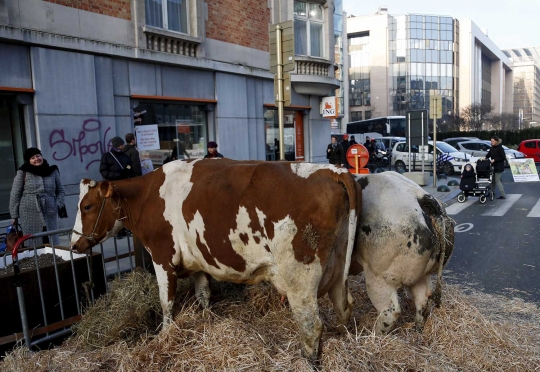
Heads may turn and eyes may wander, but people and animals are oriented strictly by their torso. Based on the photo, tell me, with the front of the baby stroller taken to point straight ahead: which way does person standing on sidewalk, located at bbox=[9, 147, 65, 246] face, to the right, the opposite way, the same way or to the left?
to the left

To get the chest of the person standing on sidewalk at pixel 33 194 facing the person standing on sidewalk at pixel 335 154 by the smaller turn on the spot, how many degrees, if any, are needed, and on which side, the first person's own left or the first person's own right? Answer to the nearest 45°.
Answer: approximately 135° to the first person's own left

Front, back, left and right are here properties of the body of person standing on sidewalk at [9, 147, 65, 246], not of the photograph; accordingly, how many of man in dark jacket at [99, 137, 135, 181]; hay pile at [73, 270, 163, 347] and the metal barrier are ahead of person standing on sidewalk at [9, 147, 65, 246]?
2

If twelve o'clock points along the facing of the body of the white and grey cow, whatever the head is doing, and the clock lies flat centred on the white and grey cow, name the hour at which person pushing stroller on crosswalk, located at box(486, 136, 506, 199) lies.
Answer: The person pushing stroller on crosswalk is roughly at 2 o'clock from the white and grey cow.

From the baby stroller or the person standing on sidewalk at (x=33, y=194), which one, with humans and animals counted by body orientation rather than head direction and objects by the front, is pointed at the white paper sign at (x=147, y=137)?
the baby stroller

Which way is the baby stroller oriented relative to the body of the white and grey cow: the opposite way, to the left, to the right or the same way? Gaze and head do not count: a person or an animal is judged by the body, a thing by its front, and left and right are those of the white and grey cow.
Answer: to the left

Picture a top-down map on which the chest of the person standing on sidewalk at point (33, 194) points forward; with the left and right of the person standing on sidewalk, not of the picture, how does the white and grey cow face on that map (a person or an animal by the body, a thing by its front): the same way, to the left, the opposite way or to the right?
the opposite way

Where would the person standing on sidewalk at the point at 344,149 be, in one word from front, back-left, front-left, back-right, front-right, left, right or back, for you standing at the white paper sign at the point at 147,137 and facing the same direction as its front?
back-left

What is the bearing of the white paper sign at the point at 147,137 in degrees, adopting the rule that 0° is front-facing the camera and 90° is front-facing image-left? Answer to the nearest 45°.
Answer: approximately 0°

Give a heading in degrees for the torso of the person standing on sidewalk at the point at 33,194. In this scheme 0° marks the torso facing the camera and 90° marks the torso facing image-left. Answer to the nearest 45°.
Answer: approximately 0°

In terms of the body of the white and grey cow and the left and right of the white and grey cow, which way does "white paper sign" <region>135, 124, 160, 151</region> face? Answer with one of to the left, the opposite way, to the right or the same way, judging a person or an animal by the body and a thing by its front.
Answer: the opposite way

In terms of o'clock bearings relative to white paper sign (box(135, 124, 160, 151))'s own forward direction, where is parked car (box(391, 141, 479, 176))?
The parked car is roughly at 8 o'clock from the white paper sign.
